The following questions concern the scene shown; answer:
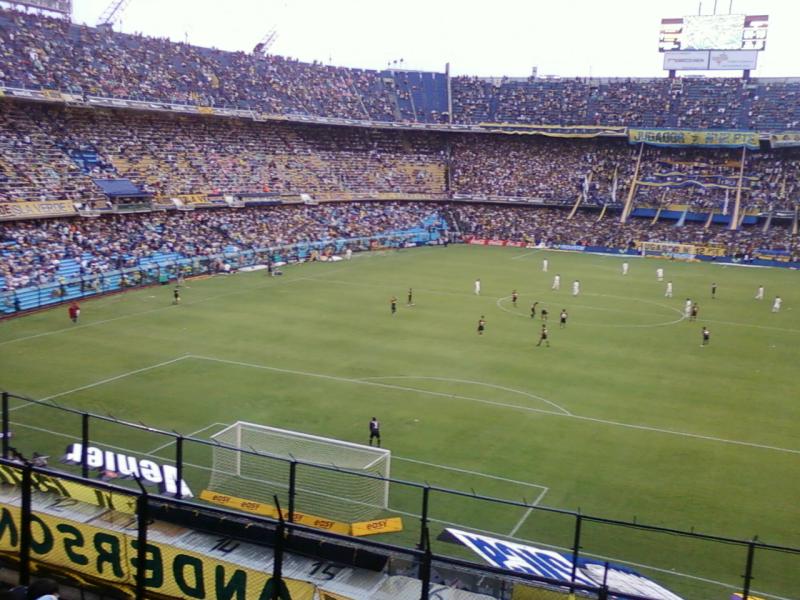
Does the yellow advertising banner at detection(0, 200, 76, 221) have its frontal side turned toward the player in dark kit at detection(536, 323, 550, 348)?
yes

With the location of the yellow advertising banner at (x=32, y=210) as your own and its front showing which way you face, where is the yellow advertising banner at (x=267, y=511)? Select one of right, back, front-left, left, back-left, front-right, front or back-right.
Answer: front-right

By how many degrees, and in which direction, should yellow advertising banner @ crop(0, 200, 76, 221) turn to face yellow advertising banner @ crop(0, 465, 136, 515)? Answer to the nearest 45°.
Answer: approximately 45° to its right

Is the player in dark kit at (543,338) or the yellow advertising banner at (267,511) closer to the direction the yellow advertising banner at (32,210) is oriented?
the player in dark kit

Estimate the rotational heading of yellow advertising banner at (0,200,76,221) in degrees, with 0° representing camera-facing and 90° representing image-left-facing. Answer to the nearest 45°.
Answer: approximately 315°

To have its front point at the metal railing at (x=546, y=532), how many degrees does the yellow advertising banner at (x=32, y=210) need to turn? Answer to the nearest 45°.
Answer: approximately 45° to its right

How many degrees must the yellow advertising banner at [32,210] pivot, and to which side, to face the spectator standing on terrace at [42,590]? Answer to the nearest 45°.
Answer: approximately 45° to its right
